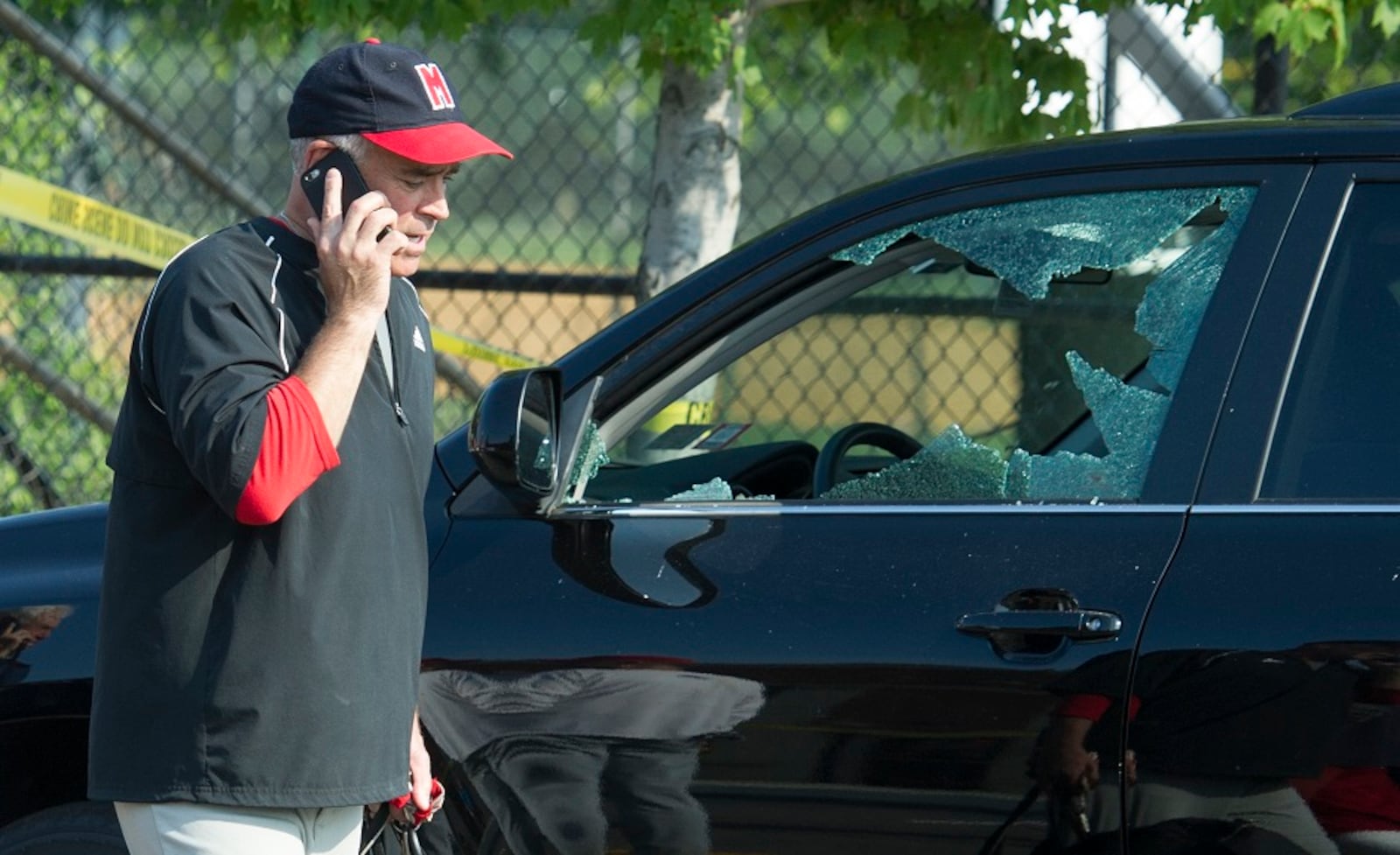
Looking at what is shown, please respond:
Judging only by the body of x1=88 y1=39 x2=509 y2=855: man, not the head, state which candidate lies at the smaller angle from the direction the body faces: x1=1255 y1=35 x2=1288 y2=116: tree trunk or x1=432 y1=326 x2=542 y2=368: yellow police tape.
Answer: the tree trunk

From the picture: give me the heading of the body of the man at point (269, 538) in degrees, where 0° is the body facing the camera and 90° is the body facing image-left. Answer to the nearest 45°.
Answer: approximately 315°

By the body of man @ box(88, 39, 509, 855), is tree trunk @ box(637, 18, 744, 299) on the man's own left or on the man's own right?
on the man's own left

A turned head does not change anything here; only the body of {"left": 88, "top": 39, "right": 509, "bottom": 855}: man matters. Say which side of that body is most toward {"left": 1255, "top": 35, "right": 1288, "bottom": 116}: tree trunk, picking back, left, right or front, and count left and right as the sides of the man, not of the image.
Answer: left

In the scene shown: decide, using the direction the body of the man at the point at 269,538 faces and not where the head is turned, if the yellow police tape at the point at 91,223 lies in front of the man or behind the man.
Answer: behind

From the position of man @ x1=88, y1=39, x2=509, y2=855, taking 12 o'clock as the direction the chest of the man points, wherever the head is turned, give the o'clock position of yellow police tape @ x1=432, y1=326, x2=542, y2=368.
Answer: The yellow police tape is roughly at 8 o'clock from the man.

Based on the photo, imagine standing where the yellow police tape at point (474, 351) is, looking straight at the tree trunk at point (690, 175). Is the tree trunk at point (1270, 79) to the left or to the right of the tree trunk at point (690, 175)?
left

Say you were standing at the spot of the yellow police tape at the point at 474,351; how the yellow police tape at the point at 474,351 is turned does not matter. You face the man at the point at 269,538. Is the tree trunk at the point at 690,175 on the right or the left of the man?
left
